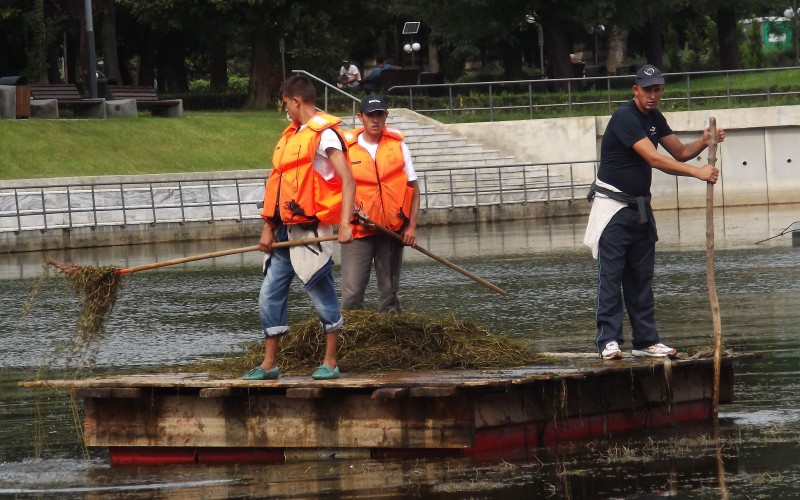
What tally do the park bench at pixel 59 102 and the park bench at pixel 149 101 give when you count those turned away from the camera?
0

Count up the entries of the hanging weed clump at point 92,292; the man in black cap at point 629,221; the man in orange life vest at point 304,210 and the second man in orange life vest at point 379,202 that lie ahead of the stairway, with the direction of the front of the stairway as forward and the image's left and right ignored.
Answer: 4

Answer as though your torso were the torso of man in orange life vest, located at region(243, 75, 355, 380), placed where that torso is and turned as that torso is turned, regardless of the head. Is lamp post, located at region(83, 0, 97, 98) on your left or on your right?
on your right

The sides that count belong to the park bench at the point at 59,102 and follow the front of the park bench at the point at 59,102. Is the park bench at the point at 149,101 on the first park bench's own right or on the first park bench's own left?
on the first park bench's own left

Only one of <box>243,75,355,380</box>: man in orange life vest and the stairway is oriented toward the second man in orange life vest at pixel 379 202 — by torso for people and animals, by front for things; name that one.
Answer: the stairway

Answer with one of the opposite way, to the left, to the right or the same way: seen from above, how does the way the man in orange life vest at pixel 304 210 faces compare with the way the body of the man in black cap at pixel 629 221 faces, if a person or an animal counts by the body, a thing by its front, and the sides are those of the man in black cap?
to the right

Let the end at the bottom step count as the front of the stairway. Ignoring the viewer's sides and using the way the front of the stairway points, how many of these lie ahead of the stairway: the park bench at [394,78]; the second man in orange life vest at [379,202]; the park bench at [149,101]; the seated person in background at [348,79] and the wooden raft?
2

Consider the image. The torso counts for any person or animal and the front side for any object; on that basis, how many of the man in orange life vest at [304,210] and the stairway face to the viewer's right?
0

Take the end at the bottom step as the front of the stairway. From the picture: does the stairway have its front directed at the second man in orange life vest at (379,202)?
yes

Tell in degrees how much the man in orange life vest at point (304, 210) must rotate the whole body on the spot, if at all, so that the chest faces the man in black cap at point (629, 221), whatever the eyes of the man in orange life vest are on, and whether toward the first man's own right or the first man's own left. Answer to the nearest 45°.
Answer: approximately 135° to the first man's own left

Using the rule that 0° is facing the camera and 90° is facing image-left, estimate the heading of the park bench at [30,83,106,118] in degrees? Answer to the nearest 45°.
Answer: approximately 315°
